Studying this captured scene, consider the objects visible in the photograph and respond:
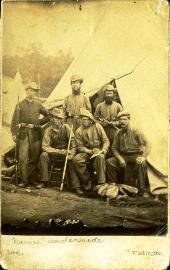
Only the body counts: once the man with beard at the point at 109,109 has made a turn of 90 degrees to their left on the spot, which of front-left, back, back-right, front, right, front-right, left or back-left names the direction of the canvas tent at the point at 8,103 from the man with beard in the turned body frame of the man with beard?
back

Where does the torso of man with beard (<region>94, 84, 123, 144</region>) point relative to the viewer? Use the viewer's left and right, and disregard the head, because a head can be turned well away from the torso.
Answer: facing the viewer
